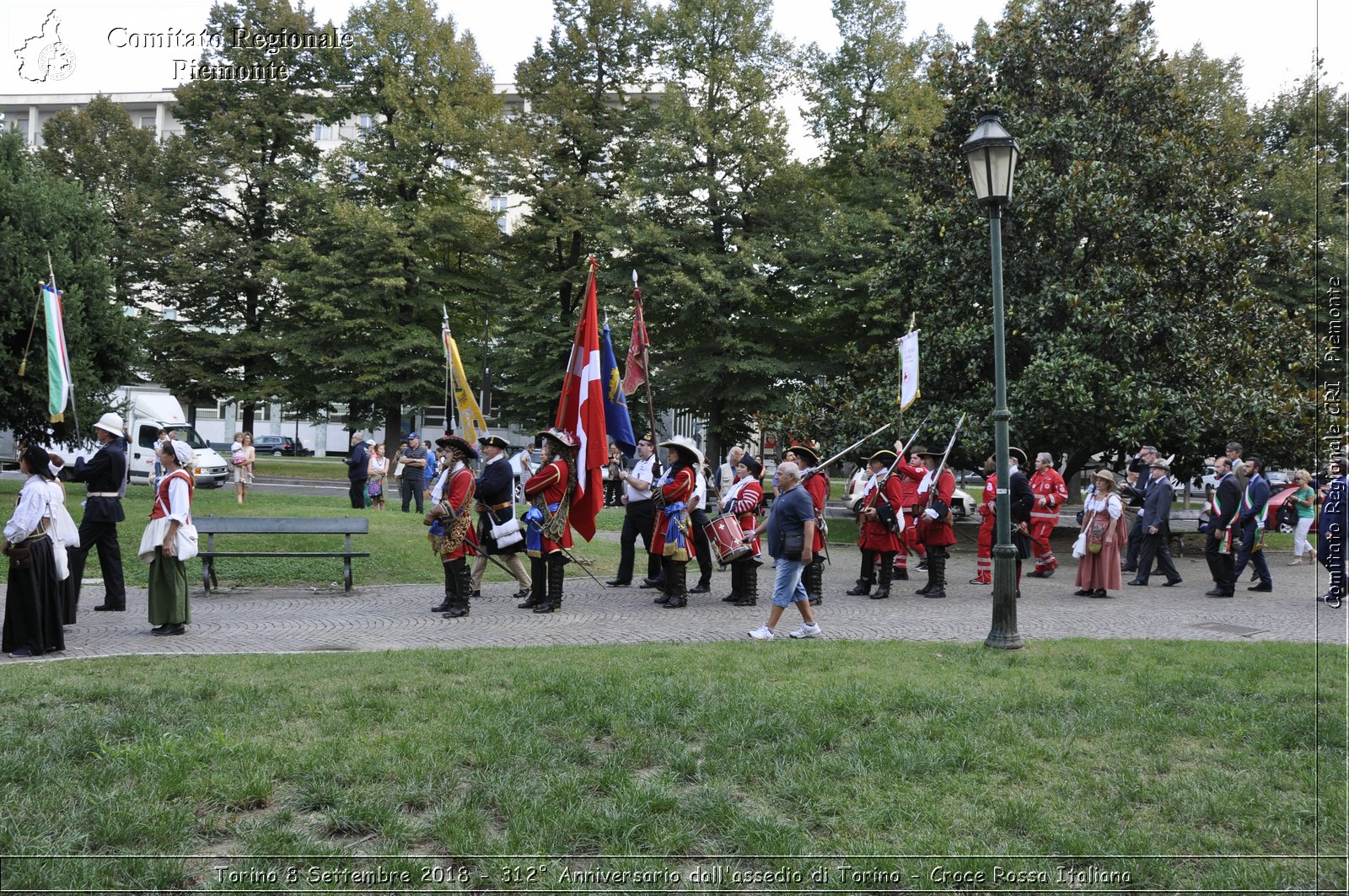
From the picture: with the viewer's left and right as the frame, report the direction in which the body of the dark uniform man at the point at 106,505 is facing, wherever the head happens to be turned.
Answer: facing to the left of the viewer

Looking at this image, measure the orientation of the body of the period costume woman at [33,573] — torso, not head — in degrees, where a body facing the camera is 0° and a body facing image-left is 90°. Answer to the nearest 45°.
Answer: approximately 90°

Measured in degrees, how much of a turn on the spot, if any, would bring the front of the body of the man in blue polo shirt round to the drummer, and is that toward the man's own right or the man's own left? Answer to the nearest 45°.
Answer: approximately 90° to the man's own right

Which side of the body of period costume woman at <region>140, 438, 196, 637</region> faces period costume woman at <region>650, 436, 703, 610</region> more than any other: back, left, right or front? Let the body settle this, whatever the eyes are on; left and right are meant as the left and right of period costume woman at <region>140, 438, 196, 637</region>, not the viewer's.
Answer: back

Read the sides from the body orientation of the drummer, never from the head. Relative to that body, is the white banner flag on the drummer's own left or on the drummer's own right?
on the drummer's own right

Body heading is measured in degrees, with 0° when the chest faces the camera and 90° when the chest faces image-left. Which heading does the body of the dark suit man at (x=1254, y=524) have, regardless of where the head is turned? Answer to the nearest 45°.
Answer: approximately 90°

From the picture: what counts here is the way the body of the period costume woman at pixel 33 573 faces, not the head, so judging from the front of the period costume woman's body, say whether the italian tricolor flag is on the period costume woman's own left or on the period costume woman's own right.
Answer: on the period costume woman's own right

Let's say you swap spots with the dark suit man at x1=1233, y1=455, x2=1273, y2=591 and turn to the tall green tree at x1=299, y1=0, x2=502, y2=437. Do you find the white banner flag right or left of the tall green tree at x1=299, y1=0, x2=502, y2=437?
left

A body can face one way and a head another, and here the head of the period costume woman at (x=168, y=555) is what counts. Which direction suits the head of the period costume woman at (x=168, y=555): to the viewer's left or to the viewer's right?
to the viewer's left

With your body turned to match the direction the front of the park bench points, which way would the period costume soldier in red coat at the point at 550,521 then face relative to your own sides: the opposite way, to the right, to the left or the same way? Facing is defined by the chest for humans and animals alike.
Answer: to the right

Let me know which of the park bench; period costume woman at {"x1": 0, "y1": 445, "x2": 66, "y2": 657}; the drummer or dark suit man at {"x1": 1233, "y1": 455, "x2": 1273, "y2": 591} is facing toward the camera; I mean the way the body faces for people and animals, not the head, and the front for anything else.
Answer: the park bench

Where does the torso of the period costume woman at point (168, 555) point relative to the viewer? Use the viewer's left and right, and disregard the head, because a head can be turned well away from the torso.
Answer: facing to the left of the viewer

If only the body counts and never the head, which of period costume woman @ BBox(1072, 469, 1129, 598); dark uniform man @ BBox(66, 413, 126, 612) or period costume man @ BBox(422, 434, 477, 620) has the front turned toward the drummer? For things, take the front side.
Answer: period costume woman @ BBox(1072, 469, 1129, 598)

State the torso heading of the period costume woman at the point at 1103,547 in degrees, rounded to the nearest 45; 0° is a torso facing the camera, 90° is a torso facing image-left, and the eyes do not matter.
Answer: approximately 45°

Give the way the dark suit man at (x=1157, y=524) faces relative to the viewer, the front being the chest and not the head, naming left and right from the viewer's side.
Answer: facing to the left of the viewer

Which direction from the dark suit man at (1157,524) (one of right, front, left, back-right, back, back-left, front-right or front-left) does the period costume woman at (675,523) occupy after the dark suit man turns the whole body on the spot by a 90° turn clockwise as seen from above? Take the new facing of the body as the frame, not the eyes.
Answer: back-left
